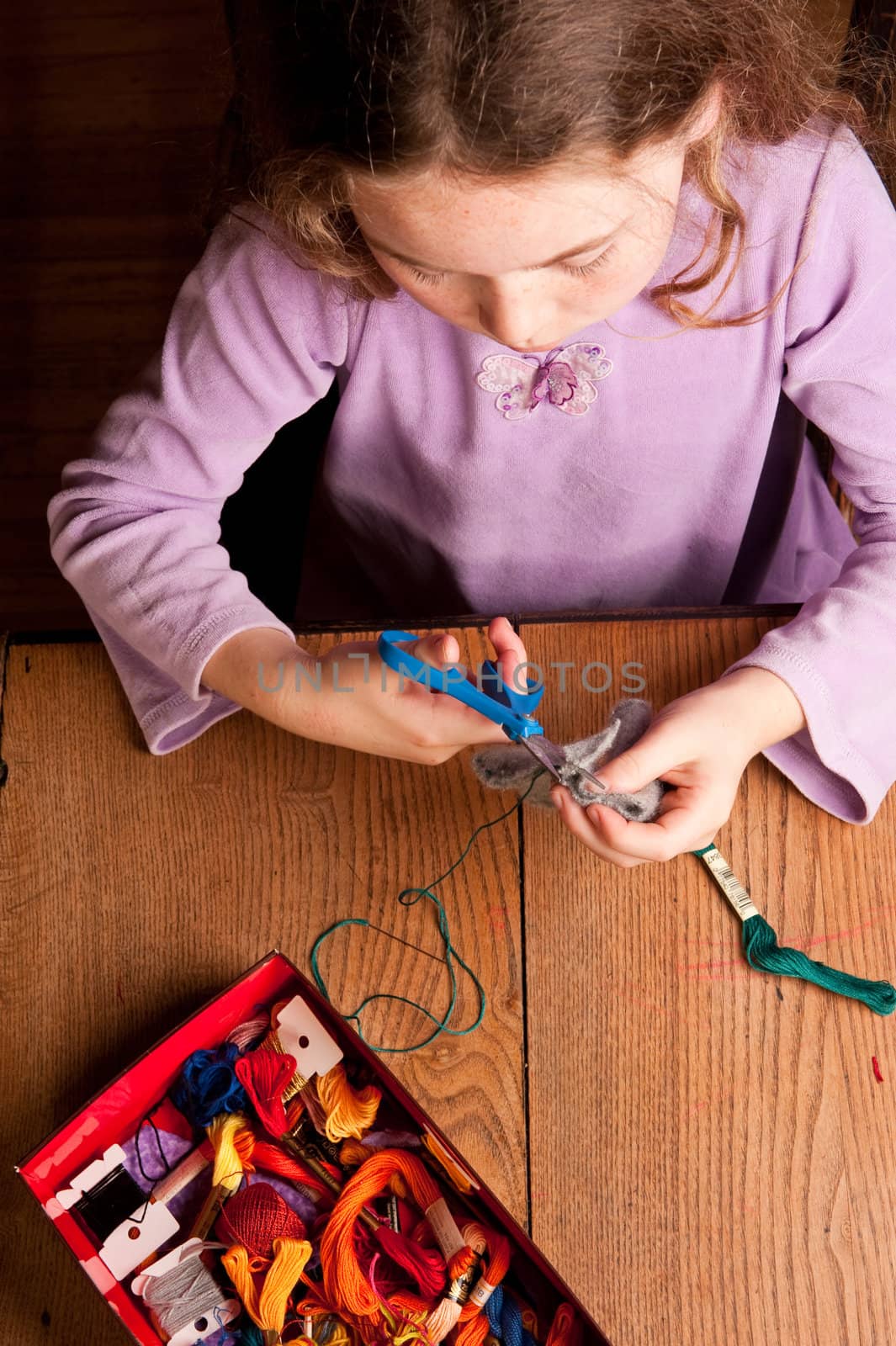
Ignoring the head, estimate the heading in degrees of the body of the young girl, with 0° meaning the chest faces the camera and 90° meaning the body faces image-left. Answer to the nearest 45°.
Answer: approximately 0°
